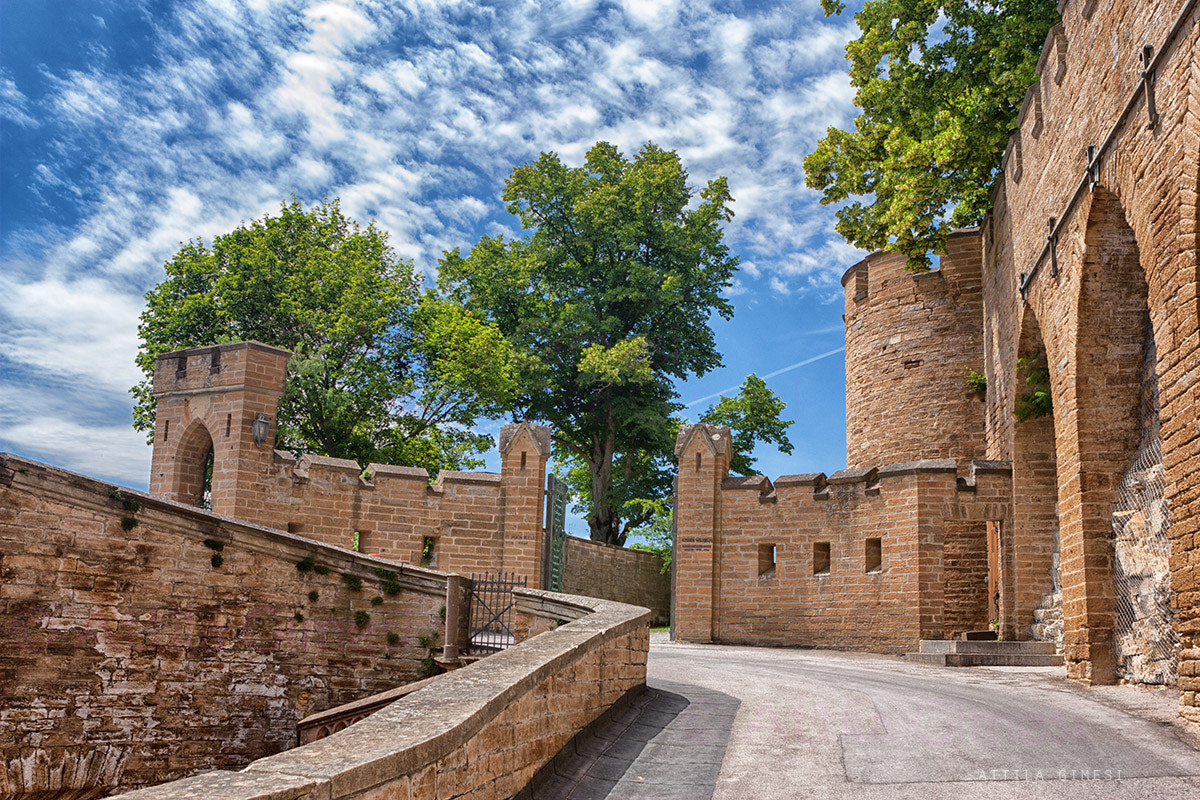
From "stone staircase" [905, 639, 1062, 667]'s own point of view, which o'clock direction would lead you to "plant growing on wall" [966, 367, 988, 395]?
The plant growing on wall is roughly at 6 o'clock from the stone staircase.

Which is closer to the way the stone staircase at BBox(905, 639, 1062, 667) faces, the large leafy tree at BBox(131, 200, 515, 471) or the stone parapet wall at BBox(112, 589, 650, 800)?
the stone parapet wall

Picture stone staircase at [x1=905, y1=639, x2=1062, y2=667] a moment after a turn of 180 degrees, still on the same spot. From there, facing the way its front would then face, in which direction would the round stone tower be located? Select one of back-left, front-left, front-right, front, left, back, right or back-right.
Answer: front

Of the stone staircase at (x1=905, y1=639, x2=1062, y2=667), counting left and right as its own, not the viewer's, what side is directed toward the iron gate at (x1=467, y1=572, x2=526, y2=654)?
right

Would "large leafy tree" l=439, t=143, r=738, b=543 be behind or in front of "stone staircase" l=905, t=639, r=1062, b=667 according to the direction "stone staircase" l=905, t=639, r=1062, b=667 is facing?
behind

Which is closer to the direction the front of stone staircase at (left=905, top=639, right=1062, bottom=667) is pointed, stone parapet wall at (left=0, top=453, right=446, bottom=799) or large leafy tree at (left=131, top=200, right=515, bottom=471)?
the stone parapet wall

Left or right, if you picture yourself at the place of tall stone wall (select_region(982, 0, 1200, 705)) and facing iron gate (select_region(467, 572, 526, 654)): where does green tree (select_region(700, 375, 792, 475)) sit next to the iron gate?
right

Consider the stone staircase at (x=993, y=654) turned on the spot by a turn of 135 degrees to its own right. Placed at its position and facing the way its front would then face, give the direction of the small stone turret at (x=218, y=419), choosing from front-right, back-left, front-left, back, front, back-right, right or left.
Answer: front-left

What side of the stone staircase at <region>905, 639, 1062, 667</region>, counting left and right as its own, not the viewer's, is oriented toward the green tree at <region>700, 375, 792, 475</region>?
back

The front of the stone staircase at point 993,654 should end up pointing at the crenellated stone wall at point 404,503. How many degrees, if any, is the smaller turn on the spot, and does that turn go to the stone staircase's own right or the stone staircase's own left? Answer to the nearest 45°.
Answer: approximately 90° to the stone staircase's own right

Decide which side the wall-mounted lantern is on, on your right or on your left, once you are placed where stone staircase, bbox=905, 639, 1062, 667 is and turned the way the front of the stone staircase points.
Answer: on your right

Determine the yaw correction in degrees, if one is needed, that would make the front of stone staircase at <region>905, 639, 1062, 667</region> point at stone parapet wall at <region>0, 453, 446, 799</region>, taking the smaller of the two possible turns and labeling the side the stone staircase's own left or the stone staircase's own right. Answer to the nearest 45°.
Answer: approximately 45° to the stone staircase's own right

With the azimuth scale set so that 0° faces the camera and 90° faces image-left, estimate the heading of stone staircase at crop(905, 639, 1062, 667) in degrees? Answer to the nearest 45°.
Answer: approximately 0°
